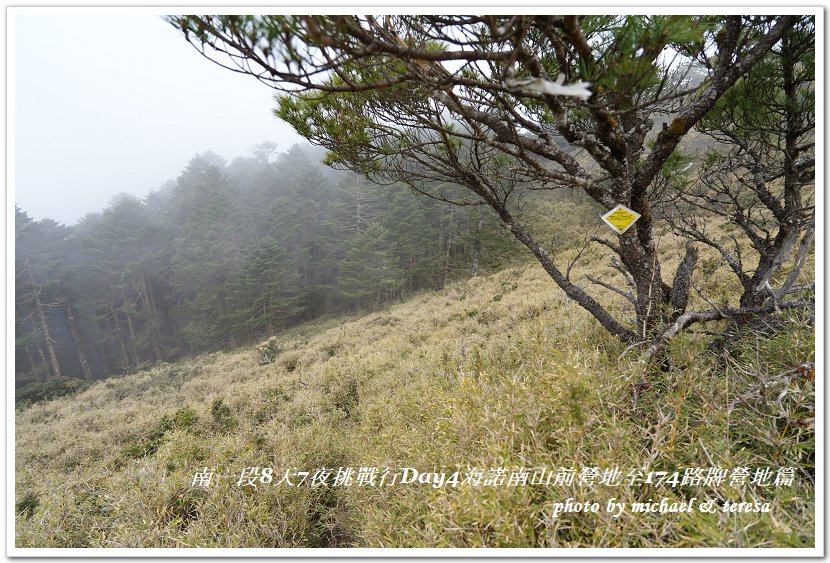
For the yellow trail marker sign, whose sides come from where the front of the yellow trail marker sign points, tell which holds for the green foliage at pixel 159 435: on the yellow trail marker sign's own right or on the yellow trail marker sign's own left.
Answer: on the yellow trail marker sign's own right

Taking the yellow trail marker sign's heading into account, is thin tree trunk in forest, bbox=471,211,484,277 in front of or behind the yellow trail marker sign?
behind

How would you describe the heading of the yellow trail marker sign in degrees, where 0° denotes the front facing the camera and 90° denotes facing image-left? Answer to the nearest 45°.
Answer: approximately 0°
